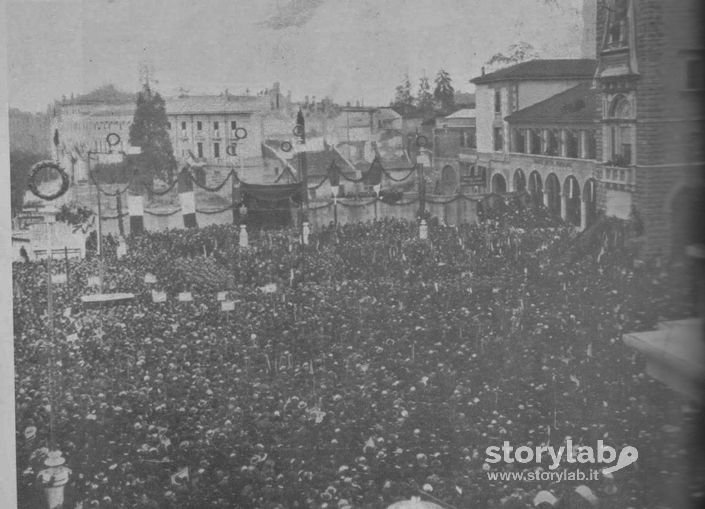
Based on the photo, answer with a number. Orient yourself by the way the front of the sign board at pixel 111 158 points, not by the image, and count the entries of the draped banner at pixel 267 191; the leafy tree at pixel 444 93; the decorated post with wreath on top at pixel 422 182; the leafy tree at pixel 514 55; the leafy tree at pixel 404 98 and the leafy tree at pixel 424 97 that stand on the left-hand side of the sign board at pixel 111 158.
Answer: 6

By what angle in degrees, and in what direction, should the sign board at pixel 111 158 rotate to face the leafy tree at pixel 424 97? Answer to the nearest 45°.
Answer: approximately 90° to its left

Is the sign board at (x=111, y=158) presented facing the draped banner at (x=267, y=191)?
no

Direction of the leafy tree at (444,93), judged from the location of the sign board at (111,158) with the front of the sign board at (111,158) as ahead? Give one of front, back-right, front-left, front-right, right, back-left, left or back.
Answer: left

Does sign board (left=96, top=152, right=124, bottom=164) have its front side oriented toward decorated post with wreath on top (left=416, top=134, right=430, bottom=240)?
no

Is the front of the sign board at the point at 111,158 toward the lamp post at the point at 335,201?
no

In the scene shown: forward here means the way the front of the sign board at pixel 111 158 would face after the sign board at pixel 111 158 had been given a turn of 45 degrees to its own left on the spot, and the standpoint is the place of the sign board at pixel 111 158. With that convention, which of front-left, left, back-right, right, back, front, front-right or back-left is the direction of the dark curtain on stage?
front-left

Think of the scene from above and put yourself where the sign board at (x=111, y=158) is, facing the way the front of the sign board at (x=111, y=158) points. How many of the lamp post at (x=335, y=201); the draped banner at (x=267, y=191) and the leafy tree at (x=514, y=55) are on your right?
0

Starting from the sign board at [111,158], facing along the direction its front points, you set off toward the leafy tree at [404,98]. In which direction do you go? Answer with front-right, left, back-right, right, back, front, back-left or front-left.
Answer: left

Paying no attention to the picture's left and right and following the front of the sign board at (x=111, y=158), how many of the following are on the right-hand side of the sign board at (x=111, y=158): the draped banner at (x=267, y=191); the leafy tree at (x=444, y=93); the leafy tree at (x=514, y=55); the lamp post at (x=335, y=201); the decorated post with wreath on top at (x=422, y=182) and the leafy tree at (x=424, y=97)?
0

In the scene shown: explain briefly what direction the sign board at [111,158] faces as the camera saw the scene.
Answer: facing the viewer

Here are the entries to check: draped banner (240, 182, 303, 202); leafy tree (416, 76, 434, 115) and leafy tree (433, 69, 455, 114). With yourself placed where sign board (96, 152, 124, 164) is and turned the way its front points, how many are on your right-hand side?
0

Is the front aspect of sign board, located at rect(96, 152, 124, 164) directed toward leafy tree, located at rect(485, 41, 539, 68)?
no
